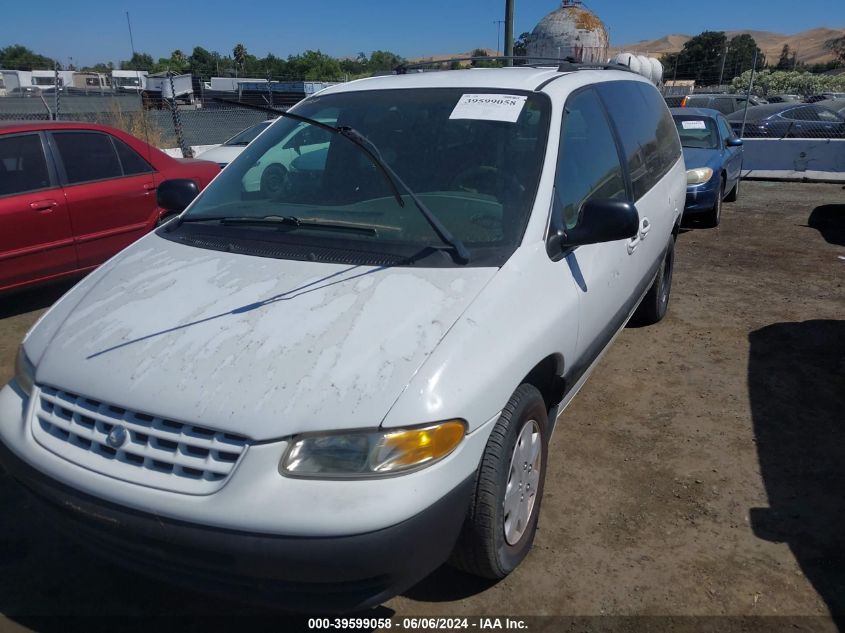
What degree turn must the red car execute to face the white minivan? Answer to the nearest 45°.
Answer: approximately 45° to its left

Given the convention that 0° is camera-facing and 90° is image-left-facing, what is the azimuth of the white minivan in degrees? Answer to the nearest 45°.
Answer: approximately 45°

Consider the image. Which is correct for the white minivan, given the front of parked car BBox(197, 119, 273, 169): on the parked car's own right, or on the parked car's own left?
on the parked car's own left

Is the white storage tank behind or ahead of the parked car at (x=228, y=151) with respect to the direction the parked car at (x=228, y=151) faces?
behind

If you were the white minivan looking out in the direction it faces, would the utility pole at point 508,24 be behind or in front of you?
behind
